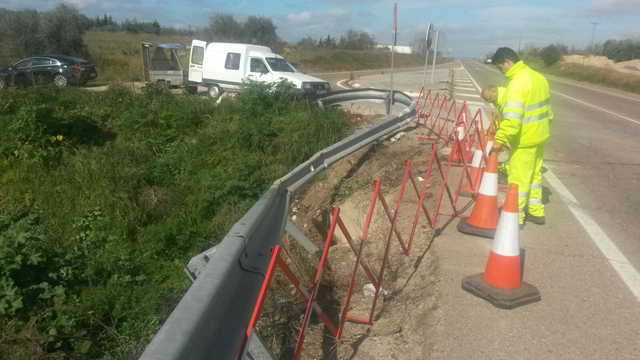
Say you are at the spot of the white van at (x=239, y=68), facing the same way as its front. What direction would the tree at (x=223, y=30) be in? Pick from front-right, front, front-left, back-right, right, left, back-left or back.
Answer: back-left

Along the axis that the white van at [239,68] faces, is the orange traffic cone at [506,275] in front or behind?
in front

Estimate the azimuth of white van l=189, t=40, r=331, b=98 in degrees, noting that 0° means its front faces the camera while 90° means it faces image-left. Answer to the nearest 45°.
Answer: approximately 315°

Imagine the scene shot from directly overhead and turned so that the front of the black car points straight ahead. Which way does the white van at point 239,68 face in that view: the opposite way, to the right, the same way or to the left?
the opposite way

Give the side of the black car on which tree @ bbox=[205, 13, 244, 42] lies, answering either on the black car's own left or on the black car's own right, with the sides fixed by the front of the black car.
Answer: on the black car's own right

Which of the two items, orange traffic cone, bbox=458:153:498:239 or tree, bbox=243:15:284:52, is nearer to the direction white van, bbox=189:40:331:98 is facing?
the orange traffic cone

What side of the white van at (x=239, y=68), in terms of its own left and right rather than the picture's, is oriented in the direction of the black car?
back

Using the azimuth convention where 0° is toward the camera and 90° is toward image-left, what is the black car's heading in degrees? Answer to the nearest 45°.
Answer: approximately 135°

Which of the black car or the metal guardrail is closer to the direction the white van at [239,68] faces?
the metal guardrail
